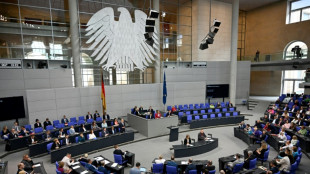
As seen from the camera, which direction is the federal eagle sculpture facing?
toward the camera

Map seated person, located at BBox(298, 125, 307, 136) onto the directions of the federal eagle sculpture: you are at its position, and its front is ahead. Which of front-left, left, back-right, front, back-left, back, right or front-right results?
front-left

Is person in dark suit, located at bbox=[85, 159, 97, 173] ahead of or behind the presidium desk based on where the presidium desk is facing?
ahead

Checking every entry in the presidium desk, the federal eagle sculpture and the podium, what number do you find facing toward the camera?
3

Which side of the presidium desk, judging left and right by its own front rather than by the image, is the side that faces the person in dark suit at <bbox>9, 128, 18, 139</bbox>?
right

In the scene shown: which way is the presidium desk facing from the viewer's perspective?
toward the camera

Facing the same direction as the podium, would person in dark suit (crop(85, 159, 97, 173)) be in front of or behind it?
in front

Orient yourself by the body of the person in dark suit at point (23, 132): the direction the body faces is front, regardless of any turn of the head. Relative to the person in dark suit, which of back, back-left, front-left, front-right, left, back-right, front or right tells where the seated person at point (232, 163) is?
front

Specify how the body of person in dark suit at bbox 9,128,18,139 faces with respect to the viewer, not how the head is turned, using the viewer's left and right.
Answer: facing the viewer and to the right of the viewer

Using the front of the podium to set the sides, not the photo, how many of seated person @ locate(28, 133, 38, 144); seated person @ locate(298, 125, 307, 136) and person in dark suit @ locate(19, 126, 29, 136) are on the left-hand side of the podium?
1

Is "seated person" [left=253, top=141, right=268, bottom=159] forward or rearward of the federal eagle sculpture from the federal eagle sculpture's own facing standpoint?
forward

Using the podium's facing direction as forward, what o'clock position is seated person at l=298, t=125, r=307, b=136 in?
The seated person is roughly at 9 o'clock from the podium.

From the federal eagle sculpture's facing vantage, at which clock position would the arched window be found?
The arched window is roughly at 9 o'clock from the federal eagle sculpture.

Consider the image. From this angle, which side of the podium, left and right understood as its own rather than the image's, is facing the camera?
front
